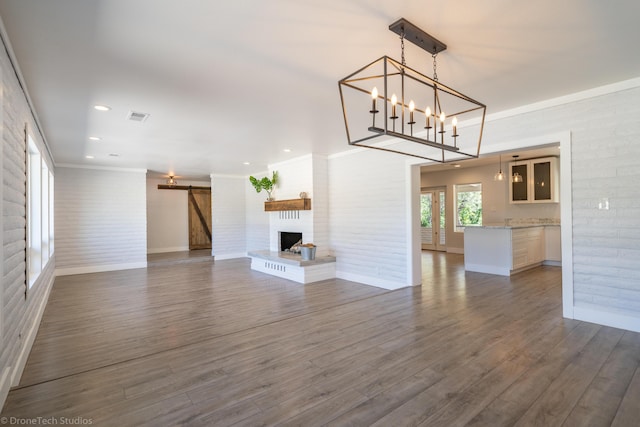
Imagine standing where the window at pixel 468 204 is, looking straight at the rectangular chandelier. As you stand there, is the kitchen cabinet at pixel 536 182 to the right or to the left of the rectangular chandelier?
left

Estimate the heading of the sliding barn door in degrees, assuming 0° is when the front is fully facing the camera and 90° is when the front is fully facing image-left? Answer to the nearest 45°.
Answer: approximately 0°

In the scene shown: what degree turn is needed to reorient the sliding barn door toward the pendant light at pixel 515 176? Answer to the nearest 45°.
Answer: approximately 45° to its left

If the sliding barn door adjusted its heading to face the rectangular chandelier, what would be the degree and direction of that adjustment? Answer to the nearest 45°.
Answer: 0° — it already faces it

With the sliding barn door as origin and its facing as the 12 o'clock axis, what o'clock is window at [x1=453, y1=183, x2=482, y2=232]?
The window is roughly at 10 o'clock from the sliding barn door.

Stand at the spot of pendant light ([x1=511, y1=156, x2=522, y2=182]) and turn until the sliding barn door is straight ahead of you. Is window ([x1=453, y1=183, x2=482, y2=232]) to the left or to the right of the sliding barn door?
right

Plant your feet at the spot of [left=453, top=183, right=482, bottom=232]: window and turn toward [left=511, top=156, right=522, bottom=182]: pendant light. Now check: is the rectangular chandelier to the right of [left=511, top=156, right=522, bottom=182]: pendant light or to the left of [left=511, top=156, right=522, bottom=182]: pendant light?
right

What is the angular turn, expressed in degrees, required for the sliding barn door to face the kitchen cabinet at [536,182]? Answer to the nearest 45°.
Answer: approximately 45° to its left

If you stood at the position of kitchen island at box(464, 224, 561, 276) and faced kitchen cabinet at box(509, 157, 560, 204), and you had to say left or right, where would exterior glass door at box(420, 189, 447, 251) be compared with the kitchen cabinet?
left

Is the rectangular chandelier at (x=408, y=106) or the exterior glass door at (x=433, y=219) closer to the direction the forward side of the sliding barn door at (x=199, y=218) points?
the rectangular chandelier

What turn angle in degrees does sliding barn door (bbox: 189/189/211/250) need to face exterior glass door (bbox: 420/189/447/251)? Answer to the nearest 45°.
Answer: approximately 45° to its left

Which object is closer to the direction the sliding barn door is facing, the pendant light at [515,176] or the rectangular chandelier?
the rectangular chandelier
